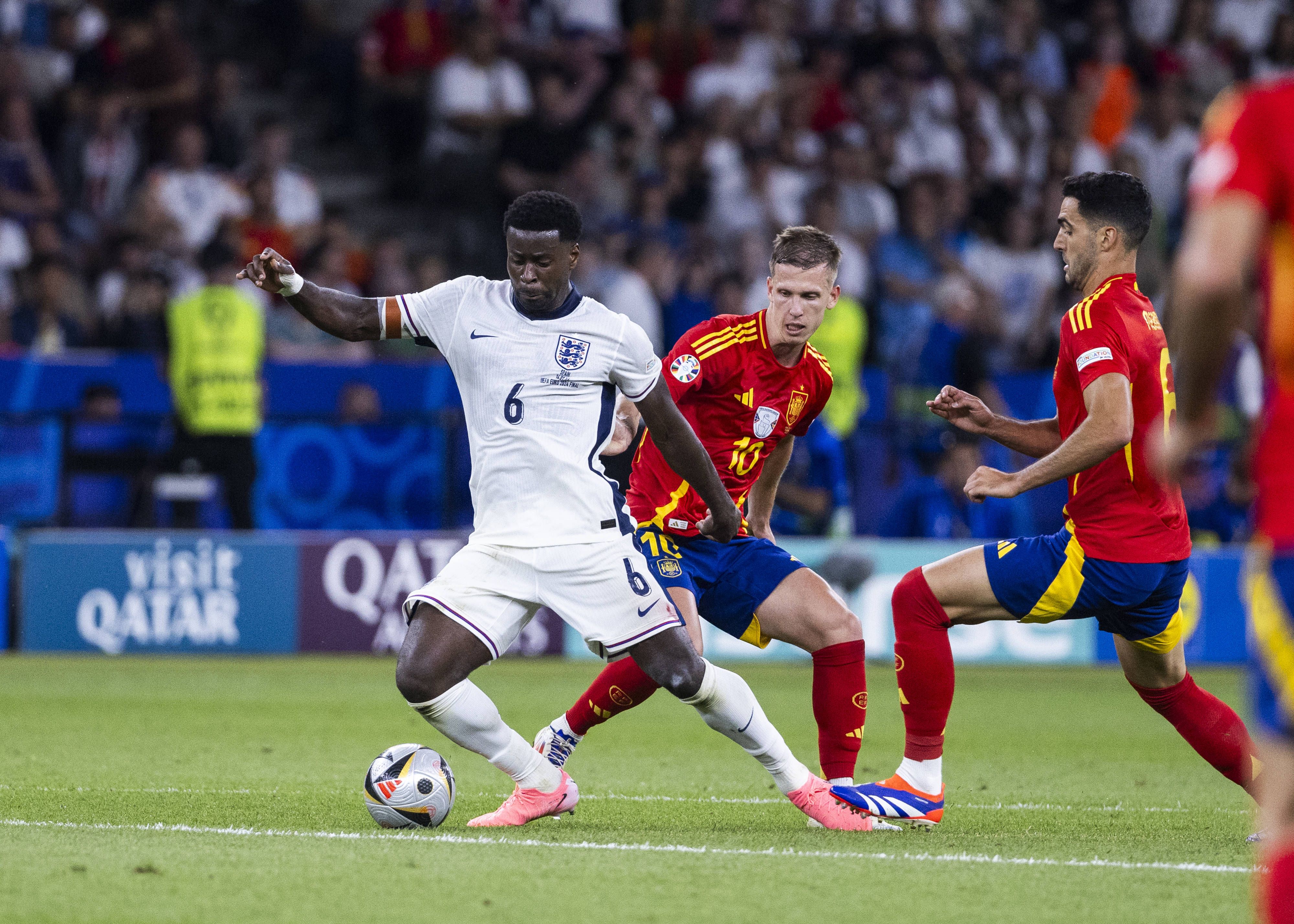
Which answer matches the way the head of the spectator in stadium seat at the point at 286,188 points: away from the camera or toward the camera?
toward the camera

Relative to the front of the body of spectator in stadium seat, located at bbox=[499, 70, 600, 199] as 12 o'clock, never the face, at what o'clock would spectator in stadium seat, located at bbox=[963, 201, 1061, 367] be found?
spectator in stadium seat, located at bbox=[963, 201, 1061, 367] is roughly at 9 o'clock from spectator in stadium seat, located at bbox=[499, 70, 600, 199].

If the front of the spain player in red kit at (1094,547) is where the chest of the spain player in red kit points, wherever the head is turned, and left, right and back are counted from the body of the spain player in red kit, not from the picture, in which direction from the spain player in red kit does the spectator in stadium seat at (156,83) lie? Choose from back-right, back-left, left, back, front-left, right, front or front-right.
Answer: front-right

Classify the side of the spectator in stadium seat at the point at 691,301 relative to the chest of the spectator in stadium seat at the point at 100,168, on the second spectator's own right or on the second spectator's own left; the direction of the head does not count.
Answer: on the second spectator's own left

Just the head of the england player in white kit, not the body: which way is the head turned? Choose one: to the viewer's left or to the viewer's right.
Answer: to the viewer's left

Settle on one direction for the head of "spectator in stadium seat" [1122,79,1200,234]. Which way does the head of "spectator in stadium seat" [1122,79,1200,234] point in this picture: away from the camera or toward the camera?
toward the camera

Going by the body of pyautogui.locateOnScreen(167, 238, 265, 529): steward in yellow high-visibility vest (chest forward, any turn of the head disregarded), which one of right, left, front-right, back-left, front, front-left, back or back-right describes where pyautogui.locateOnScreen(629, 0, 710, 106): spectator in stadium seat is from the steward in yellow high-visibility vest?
front-right

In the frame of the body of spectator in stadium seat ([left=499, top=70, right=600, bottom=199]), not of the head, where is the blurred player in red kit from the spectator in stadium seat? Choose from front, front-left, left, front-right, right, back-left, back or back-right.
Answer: front

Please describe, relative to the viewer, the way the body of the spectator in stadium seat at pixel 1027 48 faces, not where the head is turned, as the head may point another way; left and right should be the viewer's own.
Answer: facing the viewer

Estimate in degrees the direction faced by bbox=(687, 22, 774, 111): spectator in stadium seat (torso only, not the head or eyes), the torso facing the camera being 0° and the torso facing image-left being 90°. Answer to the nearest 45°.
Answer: approximately 0°

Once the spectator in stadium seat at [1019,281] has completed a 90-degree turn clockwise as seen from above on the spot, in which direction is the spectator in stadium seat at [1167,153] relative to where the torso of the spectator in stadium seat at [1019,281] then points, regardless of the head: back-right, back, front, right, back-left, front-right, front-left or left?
back-right

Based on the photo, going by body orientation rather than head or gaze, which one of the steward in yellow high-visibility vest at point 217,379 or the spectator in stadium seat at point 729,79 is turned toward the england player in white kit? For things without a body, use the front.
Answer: the spectator in stadium seat

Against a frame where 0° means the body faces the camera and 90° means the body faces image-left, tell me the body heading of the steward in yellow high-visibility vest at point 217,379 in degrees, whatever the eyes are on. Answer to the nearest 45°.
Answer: approximately 180°

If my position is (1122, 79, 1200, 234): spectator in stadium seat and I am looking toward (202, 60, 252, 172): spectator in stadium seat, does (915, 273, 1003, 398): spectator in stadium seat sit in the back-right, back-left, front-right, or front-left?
front-left

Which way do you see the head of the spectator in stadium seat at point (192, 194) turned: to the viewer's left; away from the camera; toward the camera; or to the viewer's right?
toward the camera

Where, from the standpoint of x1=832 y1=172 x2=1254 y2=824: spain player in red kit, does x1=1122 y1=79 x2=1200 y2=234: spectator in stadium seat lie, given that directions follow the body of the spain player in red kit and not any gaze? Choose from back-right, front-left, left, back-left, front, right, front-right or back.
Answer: right

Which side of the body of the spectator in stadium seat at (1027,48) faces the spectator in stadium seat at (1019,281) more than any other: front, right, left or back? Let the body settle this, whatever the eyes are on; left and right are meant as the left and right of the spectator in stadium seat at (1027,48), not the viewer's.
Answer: front
